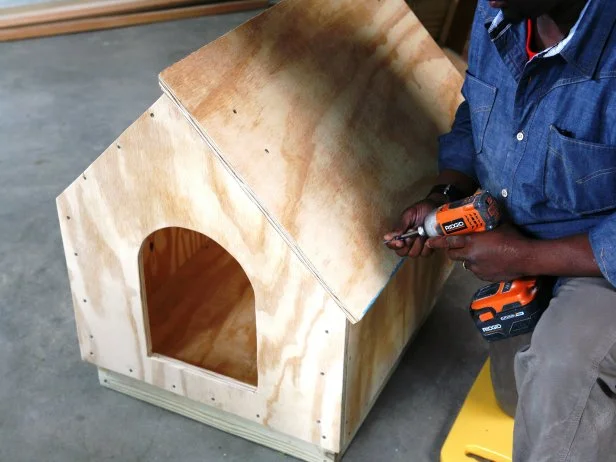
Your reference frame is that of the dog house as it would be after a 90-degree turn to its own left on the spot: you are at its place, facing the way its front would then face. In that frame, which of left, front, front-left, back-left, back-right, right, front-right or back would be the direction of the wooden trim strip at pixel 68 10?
back-left

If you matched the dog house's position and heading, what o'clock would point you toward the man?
The man is roughly at 9 o'clock from the dog house.

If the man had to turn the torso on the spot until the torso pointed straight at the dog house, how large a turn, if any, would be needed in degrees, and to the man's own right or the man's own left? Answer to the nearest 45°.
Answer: approximately 90° to the man's own right

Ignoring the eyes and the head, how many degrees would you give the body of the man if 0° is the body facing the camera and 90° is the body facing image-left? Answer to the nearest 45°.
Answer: approximately 45°

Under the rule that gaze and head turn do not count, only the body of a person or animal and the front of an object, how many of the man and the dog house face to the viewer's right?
0

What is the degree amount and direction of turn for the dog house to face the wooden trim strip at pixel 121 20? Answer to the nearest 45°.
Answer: approximately 135° to its right
